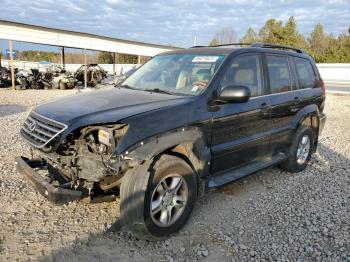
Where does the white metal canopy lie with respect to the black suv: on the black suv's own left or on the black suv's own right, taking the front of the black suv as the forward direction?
on the black suv's own right

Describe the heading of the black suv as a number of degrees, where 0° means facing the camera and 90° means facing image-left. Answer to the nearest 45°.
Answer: approximately 45°

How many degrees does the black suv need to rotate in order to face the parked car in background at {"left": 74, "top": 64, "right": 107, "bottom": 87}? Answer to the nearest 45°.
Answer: approximately 135° to its right

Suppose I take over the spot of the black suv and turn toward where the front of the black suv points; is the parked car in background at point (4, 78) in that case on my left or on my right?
on my right

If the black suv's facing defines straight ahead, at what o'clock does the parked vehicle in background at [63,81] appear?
The parked vehicle in background is roughly at 4 o'clock from the black suv.
